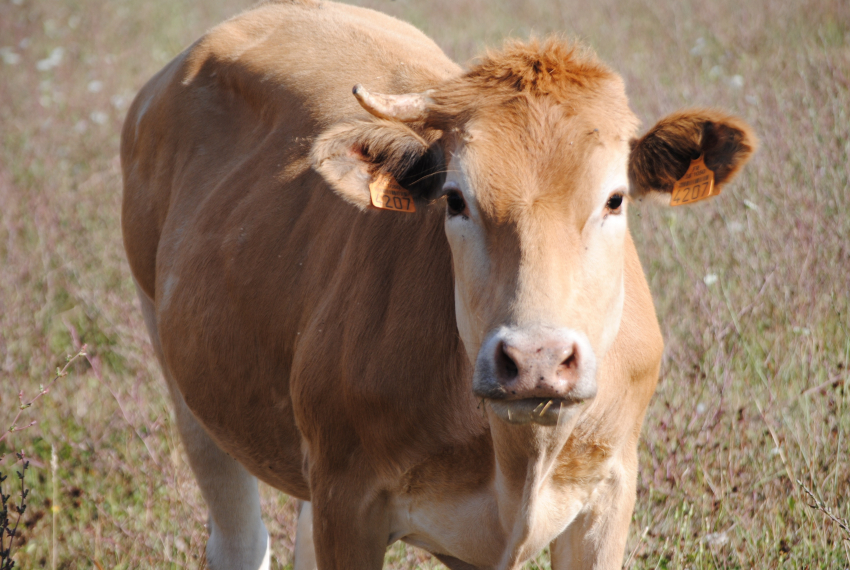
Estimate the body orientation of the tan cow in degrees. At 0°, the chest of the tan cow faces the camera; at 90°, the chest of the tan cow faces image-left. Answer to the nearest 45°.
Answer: approximately 315°
